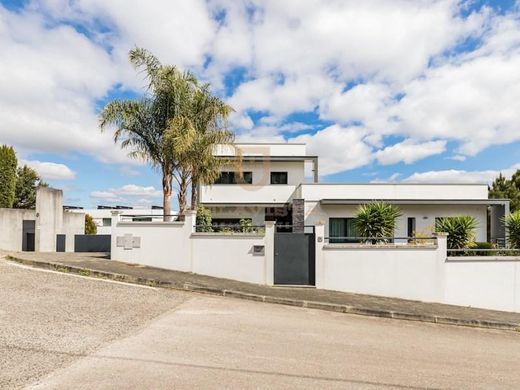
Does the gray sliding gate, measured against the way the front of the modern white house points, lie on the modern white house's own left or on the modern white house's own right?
on the modern white house's own right

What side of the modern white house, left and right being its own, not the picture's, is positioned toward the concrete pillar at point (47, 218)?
right

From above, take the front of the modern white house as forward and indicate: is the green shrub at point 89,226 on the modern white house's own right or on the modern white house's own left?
on the modern white house's own right

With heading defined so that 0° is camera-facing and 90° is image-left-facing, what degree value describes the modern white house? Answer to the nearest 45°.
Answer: approximately 0°

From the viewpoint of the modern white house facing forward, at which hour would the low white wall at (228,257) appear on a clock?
The low white wall is roughly at 1 o'clock from the modern white house.

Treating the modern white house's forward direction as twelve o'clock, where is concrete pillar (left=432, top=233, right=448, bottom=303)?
The concrete pillar is roughly at 12 o'clock from the modern white house.

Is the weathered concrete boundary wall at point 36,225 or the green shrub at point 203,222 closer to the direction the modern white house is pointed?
the green shrub

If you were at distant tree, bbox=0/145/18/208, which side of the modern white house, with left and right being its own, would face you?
right
